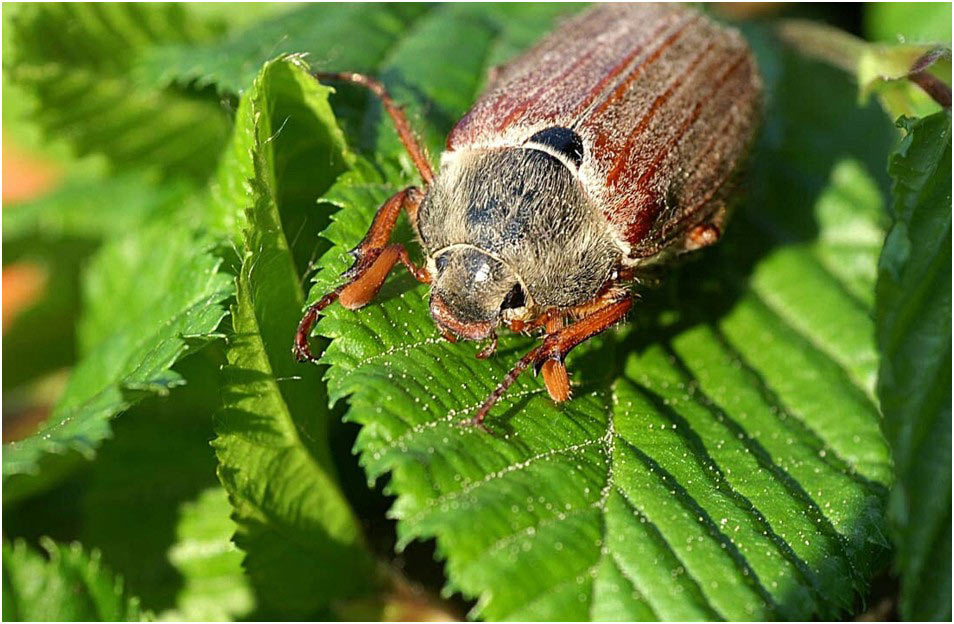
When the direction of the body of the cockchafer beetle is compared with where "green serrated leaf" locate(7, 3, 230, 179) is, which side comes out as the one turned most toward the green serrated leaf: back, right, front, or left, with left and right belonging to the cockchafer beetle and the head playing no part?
right

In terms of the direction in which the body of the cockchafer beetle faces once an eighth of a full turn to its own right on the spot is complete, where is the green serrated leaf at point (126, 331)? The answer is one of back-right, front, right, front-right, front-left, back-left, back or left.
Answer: front

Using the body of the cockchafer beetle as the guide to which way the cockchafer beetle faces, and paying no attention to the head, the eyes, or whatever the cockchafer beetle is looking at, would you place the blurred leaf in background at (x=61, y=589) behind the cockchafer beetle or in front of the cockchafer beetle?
in front

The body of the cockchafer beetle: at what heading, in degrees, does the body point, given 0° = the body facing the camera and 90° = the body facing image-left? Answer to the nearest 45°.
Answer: approximately 45°

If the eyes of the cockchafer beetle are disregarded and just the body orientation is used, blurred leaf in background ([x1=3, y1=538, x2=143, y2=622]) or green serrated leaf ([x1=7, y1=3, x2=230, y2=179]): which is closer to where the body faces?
the blurred leaf in background

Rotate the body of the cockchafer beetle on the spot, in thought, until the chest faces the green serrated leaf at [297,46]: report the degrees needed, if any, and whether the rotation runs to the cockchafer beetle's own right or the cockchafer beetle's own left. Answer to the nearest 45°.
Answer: approximately 90° to the cockchafer beetle's own right
